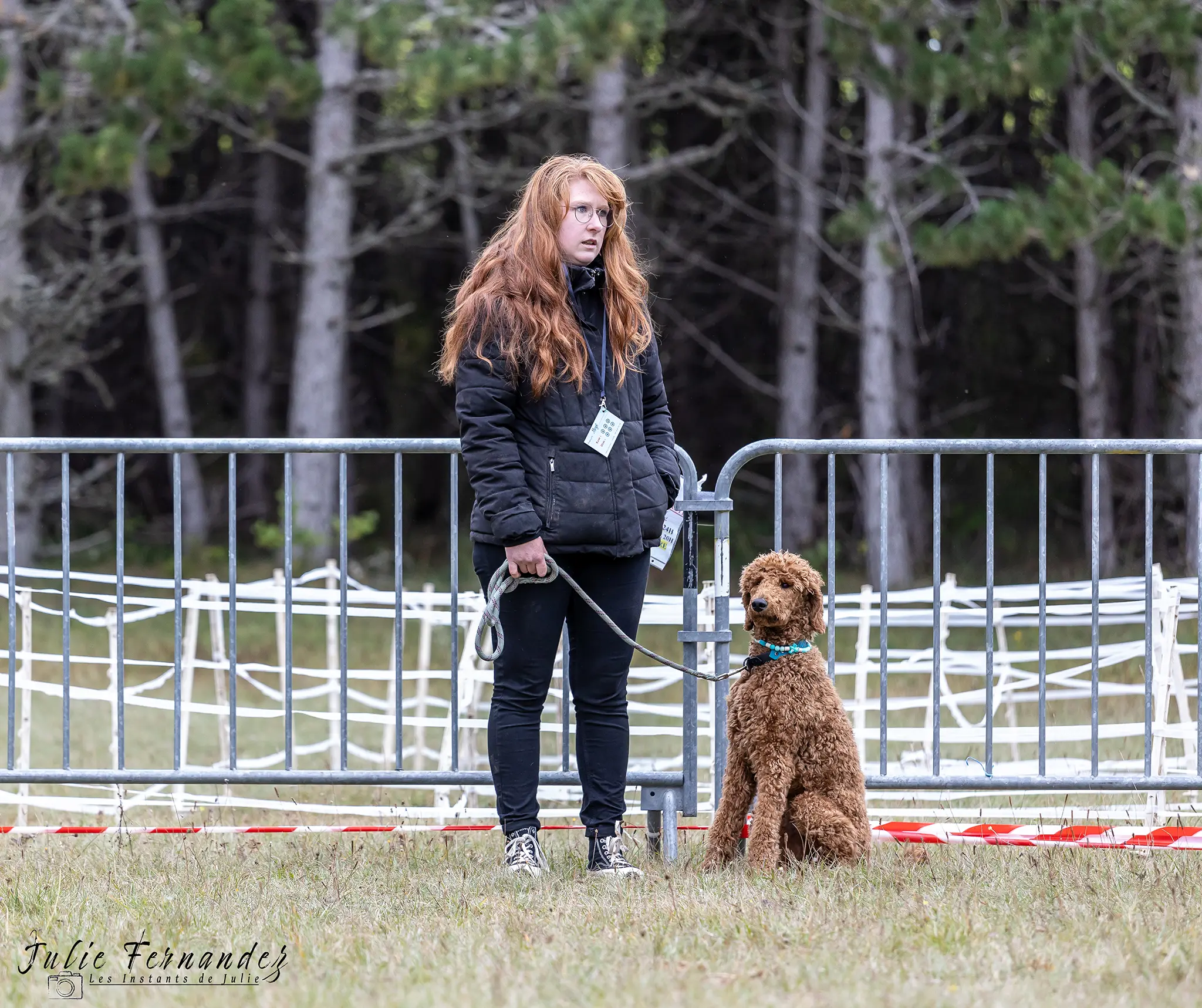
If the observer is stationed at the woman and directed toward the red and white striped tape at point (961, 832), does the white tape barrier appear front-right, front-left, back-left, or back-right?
front-left

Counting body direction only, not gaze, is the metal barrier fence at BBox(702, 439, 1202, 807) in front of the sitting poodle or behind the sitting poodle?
behind

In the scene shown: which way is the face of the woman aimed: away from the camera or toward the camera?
toward the camera

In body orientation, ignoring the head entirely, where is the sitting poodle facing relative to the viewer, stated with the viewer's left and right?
facing the viewer and to the left of the viewer

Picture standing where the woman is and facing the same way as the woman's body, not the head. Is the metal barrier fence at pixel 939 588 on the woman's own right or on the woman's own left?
on the woman's own left

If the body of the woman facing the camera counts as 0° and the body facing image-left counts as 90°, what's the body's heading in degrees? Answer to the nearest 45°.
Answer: approximately 315°

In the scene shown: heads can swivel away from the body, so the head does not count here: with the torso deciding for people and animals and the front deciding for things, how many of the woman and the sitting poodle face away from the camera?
0
